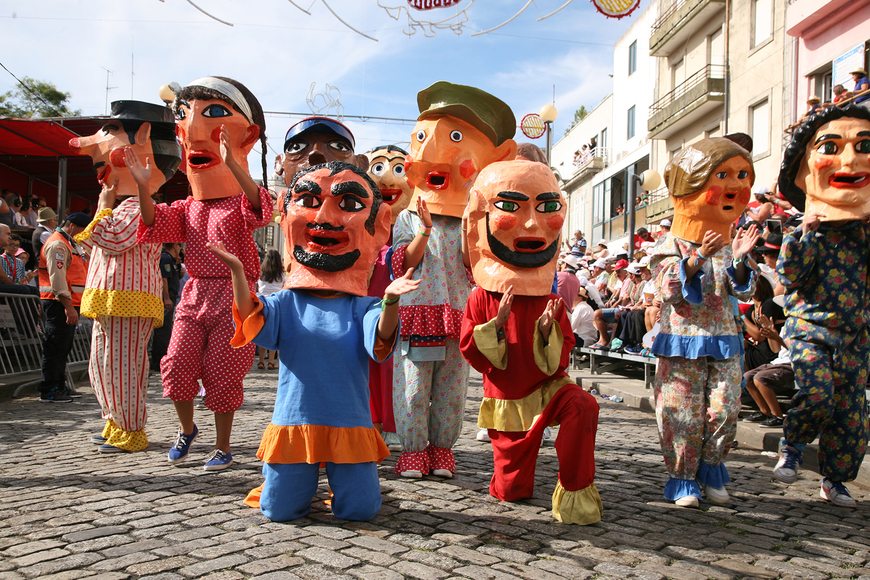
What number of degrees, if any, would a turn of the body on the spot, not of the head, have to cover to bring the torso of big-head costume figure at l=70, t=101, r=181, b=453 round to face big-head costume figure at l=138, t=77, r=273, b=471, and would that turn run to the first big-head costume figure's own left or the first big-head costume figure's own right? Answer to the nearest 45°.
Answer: approximately 135° to the first big-head costume figure's own left

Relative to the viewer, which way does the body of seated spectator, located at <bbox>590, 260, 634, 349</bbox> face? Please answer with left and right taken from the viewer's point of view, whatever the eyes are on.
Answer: facing to the left of the viewer

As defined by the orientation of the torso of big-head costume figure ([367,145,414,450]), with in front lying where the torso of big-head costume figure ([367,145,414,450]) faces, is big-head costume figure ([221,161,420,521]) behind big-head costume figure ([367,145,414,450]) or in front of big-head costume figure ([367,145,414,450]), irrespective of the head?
in front

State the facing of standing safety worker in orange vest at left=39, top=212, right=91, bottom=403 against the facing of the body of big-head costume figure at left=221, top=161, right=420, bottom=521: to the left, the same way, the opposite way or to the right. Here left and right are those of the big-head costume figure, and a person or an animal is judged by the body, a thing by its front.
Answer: to the left

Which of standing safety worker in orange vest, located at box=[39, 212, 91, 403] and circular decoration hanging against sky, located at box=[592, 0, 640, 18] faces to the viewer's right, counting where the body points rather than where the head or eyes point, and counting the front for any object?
the standing safety worker in orange vest

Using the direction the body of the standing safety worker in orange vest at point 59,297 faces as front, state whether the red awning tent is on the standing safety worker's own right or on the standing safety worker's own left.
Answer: on the standing safety worker's own left

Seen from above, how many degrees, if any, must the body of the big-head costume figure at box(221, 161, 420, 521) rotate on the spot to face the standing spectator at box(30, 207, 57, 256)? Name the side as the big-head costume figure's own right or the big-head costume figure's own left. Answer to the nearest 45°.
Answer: approximately 135° to the big-head costume figure's own right

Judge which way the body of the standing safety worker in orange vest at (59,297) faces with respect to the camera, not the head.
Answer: to the viewer's right

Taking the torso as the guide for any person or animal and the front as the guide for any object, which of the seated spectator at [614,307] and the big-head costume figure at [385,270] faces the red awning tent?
the seated spectator

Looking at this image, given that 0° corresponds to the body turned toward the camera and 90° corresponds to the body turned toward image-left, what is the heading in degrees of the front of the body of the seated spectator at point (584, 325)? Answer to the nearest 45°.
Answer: approximately 90°
